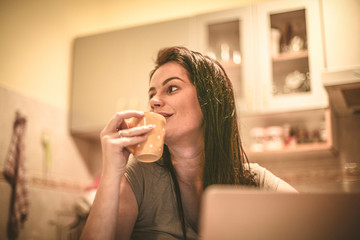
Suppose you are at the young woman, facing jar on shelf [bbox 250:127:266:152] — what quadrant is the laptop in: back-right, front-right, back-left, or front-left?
back-right

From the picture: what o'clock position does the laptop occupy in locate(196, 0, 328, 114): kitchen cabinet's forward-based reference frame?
The laptop is roughly at 12 o'clock from the kitchen cabinet.

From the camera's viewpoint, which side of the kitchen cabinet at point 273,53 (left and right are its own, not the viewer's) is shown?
front

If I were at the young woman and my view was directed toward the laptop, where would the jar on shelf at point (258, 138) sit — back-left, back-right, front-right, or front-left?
back-left

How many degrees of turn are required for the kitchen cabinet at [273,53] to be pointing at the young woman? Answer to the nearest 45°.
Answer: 0° — it already faces them
